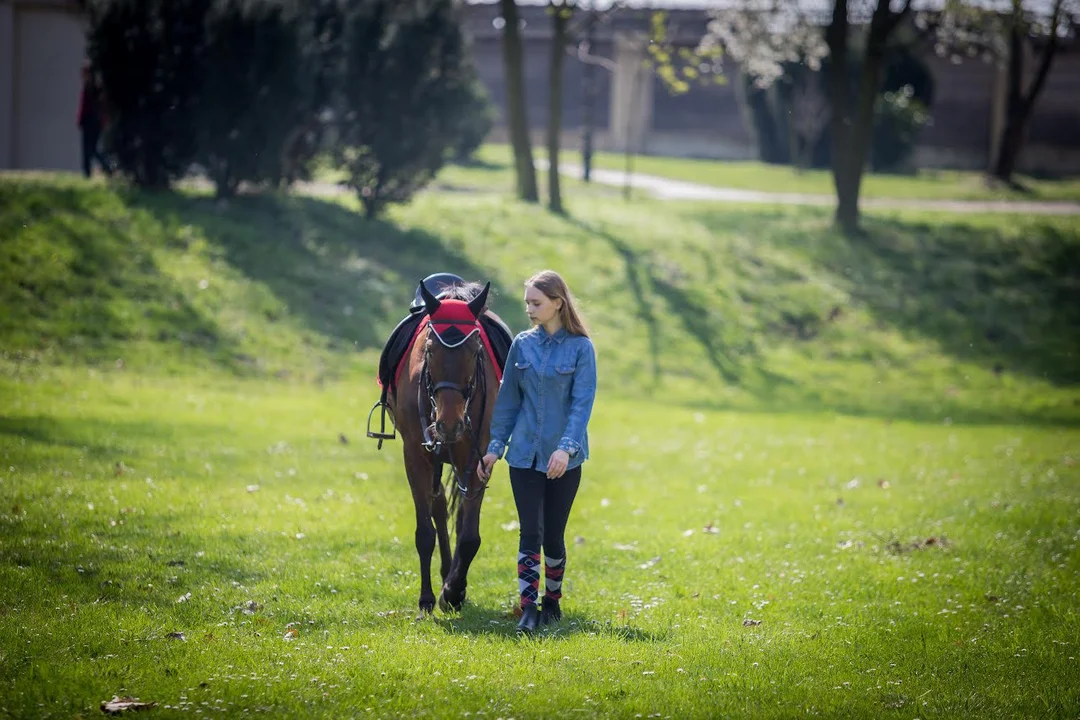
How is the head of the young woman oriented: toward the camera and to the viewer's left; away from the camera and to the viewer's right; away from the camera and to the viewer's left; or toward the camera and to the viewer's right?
toward the camera and to the viewer's left

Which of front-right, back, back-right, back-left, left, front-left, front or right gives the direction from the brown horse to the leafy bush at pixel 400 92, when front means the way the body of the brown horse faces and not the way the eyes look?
back

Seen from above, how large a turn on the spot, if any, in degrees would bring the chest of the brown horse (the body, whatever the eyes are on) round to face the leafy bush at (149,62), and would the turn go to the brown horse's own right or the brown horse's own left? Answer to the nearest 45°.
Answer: approximately 180°

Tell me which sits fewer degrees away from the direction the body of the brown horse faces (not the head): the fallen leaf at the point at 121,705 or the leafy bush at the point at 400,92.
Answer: the fallen leaf

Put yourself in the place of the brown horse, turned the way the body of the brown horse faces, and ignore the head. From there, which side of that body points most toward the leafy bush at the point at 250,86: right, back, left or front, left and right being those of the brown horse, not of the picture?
back

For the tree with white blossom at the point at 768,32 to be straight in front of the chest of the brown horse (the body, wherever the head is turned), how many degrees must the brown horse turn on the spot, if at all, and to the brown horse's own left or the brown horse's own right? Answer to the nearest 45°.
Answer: approximately 180°

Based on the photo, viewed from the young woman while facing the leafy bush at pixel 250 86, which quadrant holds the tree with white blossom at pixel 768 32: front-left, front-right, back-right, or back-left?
front-right

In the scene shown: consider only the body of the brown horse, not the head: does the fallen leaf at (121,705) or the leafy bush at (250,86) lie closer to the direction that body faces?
the fallen leaf

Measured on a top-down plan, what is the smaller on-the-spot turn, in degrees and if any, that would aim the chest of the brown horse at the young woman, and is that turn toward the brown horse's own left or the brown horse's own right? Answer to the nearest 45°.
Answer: approximately 45° to the brown horse's own left

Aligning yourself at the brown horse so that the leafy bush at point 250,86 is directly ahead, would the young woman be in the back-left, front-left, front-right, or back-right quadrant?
back-right

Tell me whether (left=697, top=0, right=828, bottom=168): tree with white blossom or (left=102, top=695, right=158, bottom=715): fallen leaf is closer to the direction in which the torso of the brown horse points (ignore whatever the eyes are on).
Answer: the fallen leaf

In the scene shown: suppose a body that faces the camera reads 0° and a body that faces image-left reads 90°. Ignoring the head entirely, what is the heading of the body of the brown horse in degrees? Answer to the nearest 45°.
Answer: approximately 0°

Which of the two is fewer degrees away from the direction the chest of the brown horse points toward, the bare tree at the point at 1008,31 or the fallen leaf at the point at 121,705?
the fallen leaf

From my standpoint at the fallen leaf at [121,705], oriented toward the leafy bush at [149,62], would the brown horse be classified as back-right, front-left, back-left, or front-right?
front-right
